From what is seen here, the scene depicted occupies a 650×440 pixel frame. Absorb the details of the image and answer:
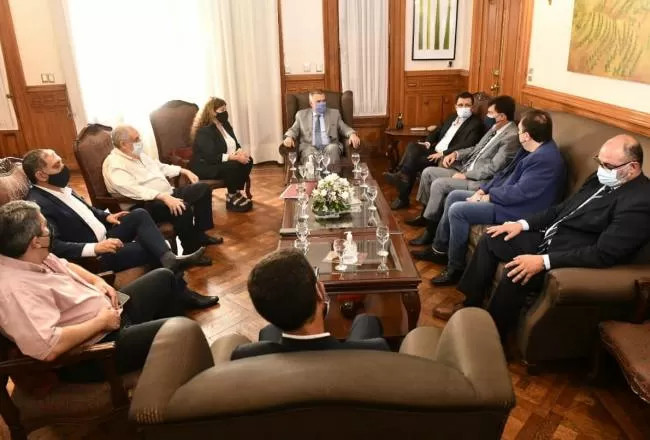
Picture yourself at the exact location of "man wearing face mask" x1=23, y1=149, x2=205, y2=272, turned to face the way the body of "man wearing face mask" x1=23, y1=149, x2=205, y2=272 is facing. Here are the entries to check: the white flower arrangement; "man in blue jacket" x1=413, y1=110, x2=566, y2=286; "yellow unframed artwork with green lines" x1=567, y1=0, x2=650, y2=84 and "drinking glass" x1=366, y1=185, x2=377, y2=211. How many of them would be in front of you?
4

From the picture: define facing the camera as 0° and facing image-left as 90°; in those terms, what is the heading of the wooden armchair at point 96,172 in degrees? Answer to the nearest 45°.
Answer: approximately 315°

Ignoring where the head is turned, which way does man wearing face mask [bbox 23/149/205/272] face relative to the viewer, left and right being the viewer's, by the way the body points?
facing to the right of the viewer

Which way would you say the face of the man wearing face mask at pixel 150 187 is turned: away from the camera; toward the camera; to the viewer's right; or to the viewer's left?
to the viewer's right

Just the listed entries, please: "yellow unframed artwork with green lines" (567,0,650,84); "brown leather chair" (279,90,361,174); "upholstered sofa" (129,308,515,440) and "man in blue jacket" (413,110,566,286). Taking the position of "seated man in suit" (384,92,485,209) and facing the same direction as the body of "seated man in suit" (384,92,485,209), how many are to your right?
1

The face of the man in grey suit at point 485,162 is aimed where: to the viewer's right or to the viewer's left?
to the viewer's left

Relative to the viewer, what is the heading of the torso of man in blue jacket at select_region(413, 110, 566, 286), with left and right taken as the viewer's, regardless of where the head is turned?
facing to the left of the viewer

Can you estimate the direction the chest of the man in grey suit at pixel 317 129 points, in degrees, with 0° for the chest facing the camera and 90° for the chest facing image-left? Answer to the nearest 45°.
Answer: approximately 0°

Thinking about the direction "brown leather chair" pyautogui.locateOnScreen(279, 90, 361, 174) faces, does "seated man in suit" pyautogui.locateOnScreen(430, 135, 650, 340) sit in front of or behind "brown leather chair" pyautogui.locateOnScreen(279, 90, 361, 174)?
in front

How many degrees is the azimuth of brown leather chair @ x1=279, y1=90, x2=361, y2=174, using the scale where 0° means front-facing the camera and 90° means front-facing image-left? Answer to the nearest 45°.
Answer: approximately 0°

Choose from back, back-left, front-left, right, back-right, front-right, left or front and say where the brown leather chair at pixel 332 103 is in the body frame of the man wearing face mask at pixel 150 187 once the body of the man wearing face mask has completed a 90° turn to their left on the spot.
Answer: front

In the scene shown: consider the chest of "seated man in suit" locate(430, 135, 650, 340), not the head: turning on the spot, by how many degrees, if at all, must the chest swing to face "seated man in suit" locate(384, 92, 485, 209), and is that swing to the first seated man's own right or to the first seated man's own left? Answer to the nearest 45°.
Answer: approximately 90° to the first seated man's own right

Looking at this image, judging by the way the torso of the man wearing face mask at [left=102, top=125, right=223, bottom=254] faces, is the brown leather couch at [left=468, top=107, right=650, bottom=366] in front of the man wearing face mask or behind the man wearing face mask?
in front

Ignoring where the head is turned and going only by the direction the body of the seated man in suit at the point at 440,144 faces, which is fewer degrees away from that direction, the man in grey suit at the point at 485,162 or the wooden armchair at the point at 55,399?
the wooden armchair
